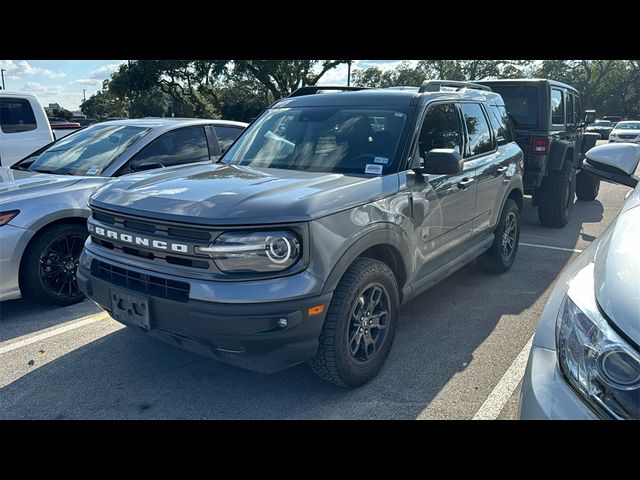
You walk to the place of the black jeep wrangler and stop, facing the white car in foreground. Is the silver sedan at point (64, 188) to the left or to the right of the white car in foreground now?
right

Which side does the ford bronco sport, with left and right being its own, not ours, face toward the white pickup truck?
right

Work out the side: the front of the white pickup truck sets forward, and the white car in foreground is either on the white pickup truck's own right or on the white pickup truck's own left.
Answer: on the white pickup truck's own left

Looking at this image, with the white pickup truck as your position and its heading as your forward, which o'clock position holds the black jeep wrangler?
The black jeep wrangler is roughly at 7 o'clock from the white pickup truck.

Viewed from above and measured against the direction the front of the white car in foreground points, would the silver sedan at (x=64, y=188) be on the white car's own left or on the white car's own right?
on the white car's own right

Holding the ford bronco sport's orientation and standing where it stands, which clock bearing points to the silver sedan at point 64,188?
The silver sedan is roughly at 3 o'clock from the ford bronco sport.

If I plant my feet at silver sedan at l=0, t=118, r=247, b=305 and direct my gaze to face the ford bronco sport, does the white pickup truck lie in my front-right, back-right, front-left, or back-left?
back-left

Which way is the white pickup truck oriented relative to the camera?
to the viewer's left

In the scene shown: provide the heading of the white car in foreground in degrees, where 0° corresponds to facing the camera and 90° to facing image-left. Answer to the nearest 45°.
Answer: approximately 0°

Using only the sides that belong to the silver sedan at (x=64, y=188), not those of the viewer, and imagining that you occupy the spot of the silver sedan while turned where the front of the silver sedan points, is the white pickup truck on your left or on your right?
on your right
